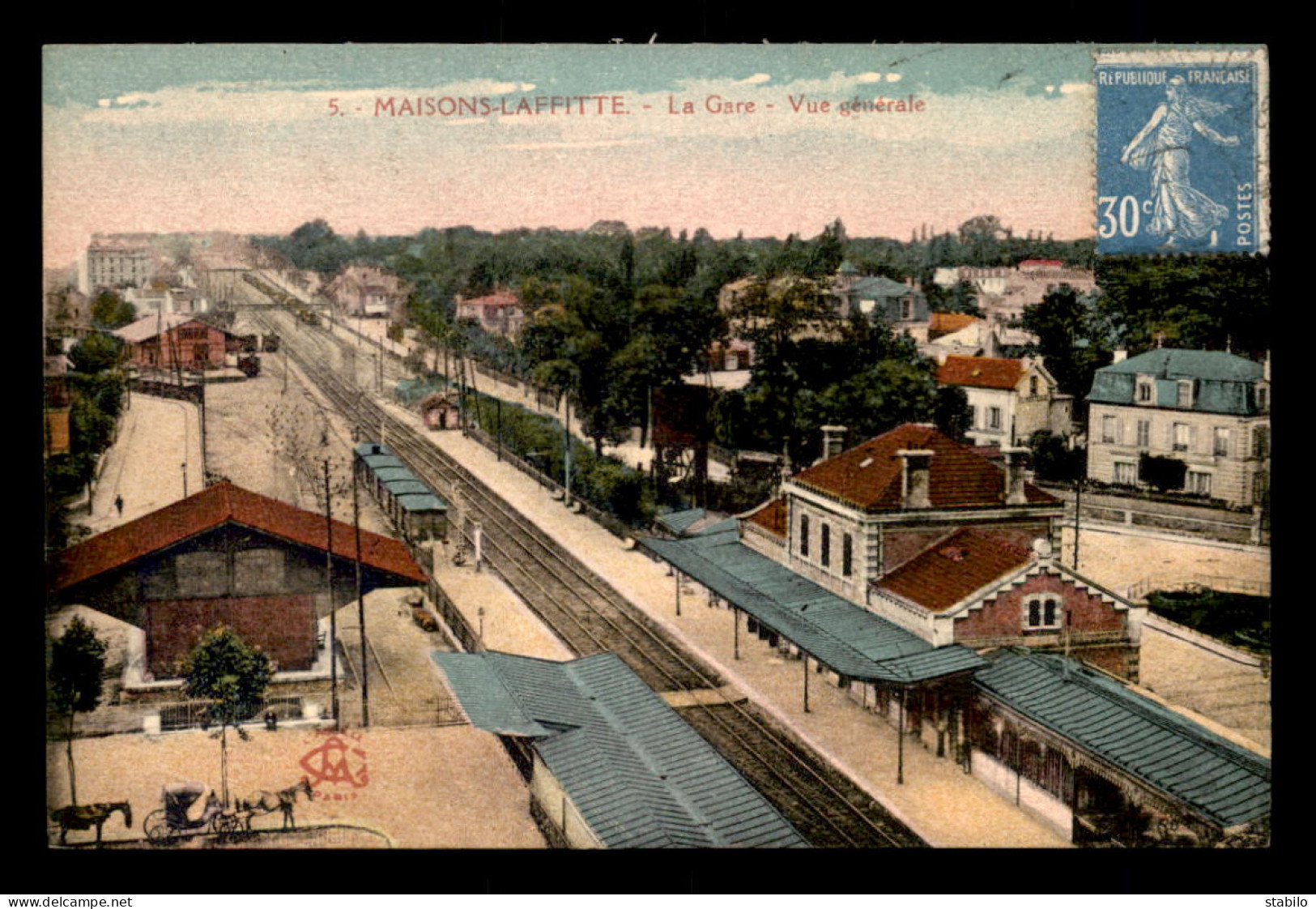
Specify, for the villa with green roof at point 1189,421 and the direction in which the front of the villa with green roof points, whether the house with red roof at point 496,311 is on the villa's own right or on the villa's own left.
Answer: on the villa's own right

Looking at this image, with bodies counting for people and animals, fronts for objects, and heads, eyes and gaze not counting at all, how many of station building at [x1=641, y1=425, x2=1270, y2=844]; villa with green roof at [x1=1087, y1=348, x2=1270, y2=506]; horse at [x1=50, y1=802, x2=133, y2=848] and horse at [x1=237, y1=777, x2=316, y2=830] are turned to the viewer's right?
2

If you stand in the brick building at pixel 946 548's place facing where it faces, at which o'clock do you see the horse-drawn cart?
The horse-drawn cart is roughly at 1 o'clock from the brick building.

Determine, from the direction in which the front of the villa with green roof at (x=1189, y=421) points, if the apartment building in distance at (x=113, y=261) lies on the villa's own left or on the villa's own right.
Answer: on the villa's own right

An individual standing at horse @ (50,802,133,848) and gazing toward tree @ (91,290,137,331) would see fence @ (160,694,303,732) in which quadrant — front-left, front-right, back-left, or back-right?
front-right

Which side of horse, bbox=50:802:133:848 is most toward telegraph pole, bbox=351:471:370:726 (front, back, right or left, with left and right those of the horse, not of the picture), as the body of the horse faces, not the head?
front

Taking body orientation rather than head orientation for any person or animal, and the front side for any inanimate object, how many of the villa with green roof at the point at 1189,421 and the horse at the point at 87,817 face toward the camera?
1

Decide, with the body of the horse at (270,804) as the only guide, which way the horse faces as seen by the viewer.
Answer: to the viewer's right

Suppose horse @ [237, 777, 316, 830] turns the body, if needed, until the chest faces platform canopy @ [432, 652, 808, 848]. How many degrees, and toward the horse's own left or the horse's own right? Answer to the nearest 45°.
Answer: approximately 45° to the horse's own right

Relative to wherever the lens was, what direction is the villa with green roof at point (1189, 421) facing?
facing the viewer

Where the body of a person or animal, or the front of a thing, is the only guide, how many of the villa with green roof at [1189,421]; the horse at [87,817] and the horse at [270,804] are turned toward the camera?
1

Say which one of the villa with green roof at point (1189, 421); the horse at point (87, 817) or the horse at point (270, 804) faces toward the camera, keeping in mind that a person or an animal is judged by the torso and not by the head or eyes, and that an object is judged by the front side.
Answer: the villa with green roof

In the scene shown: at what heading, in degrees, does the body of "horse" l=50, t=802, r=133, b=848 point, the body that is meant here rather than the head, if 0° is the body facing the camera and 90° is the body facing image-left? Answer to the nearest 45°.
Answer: approximately 270°
